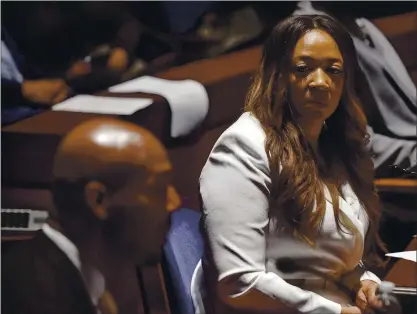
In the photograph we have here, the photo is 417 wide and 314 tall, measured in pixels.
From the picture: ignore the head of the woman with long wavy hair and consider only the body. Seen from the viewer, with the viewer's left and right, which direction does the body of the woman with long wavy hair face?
facing the viewer and to the right of the viewer

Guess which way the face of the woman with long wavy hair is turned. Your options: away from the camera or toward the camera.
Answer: toward the camera
